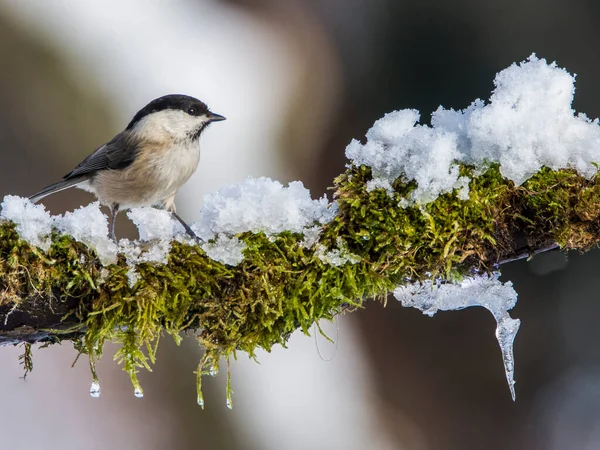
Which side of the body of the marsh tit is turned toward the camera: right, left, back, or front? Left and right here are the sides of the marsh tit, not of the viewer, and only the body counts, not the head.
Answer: right
